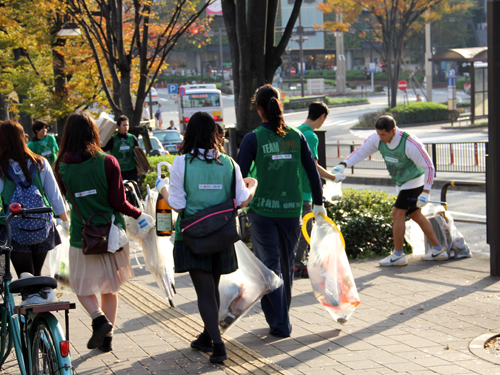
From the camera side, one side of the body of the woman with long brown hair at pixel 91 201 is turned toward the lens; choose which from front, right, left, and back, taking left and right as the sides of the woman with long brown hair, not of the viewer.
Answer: back

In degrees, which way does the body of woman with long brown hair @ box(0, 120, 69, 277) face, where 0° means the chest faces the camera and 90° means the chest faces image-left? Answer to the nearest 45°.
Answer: approximately 180°

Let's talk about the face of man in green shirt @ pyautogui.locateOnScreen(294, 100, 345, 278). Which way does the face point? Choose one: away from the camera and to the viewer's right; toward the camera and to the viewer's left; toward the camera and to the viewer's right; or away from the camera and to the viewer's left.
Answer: away from the camera and to the viewer's right

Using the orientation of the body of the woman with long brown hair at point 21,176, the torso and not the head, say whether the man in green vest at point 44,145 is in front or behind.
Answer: in front

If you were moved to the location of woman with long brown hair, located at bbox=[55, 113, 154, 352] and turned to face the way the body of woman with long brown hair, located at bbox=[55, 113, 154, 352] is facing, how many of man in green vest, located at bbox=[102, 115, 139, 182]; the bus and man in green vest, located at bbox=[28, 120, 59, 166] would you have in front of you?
3

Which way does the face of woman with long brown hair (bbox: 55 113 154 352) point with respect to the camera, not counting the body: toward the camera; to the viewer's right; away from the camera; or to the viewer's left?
away from the camera

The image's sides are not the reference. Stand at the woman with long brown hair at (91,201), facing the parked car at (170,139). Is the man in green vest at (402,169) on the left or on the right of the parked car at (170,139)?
right

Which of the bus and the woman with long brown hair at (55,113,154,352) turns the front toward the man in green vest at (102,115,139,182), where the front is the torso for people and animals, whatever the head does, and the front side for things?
the woman with long brown hair

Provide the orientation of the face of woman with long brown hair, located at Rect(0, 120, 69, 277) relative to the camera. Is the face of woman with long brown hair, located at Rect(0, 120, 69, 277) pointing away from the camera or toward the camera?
away from the camera

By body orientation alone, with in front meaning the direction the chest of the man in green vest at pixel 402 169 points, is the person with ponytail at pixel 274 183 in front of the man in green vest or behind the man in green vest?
in front

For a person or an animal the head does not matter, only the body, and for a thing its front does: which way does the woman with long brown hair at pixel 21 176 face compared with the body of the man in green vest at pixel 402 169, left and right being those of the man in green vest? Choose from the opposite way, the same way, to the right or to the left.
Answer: to the right

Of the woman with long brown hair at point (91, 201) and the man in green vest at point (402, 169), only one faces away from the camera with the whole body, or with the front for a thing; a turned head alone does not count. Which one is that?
the woman with long brown hair

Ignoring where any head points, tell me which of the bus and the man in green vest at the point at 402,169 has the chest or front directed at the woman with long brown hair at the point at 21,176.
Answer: the man in green vest
